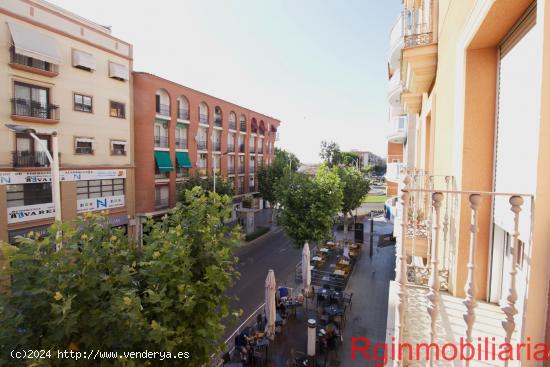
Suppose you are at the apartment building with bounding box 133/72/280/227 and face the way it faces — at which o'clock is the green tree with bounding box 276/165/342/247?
The green tree is roughly at 12 o'clock from the apartment building.

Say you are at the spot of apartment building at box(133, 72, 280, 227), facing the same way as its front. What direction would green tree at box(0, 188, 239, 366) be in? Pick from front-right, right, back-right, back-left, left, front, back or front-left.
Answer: front-right

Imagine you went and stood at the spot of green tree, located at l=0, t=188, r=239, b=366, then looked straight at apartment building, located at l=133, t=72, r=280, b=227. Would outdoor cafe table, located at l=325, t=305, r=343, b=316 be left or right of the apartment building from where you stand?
right

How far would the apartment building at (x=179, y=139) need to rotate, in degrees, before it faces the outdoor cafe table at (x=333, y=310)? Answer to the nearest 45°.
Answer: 0° — it already faces it

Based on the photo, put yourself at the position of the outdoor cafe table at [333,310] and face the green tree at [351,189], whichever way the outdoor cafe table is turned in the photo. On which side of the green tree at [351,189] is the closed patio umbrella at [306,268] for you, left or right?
left

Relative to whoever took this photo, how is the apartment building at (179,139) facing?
facing the viewer and to the right of the viewer

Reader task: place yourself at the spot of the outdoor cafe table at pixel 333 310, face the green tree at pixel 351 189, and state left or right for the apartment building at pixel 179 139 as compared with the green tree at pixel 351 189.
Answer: left

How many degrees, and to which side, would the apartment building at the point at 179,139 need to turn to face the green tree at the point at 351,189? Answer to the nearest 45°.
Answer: approximately 45° to its left

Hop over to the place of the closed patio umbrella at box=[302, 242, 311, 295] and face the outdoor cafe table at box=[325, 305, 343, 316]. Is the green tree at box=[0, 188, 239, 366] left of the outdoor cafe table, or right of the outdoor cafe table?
right

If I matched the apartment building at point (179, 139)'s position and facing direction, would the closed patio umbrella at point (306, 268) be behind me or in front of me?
in front
